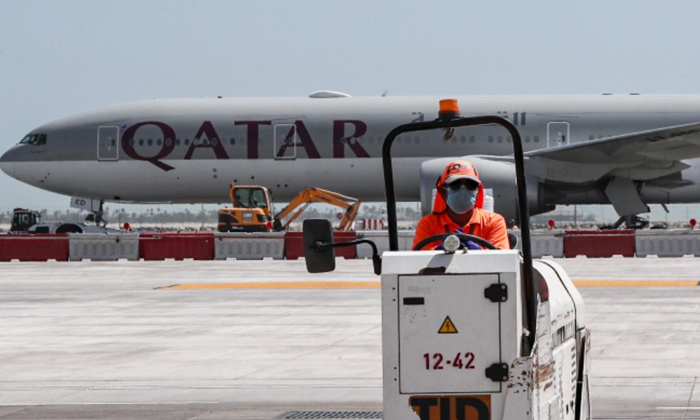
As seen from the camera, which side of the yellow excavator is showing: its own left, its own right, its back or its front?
right

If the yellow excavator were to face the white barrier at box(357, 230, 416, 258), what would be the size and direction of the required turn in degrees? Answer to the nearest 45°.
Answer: approximately 45° to its right

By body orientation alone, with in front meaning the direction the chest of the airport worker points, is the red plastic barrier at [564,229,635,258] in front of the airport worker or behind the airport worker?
behind

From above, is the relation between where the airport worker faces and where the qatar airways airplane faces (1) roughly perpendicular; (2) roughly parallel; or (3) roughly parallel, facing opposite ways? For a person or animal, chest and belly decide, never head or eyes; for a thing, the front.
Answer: roughly perpendicular

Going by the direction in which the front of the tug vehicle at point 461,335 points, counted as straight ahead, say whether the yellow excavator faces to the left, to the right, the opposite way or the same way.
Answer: to the left

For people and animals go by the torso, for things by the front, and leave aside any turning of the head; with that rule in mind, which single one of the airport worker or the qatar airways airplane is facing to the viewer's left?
the qatar airways airplane

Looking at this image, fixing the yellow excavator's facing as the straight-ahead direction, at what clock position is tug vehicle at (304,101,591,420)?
The tug vehicle is roughly at 3 o'clock from the yellow excavator.

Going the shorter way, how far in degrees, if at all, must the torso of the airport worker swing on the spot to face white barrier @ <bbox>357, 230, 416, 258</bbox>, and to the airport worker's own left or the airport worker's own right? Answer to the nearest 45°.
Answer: approximately 180°

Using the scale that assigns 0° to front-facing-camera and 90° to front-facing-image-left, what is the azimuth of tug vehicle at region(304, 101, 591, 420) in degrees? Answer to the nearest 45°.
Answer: approximately 0°

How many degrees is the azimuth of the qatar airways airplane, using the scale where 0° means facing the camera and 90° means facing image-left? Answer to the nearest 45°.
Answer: approximately 90°

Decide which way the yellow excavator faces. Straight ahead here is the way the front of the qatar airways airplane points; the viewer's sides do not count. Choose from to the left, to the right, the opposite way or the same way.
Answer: the opposite way
